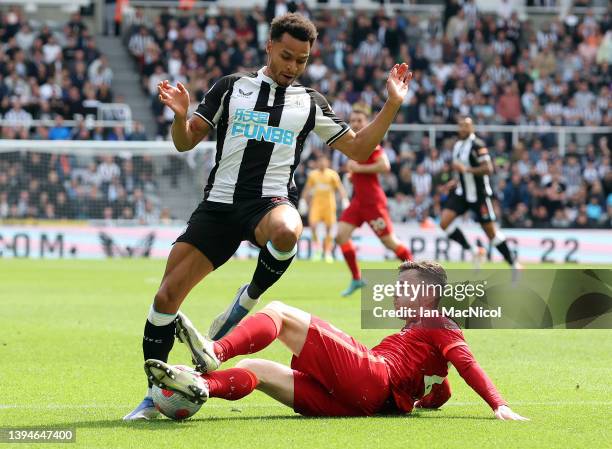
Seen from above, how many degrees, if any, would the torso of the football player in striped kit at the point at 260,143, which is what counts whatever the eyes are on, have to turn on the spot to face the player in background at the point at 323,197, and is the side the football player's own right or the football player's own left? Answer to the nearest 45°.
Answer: approximately 180°

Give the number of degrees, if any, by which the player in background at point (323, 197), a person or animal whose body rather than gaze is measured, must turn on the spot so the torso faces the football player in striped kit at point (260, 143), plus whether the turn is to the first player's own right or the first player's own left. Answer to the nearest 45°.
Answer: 0° — they already face them

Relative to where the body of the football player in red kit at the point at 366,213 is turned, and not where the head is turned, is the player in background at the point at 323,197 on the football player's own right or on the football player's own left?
on the football player's own right

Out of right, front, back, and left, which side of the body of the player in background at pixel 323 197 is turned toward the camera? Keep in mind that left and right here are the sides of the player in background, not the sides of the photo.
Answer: front

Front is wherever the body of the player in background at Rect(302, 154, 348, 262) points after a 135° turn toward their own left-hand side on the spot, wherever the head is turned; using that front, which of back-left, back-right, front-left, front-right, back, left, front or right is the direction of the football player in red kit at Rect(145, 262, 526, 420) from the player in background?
back-right

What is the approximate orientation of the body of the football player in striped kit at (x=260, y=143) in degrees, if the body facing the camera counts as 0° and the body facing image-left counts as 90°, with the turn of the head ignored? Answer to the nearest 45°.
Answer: approximately 0°

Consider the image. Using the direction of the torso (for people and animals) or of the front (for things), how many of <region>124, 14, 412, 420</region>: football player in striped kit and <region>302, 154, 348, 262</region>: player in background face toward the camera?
2

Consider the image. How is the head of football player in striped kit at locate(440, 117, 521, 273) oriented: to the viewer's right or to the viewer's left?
to the viewer's left

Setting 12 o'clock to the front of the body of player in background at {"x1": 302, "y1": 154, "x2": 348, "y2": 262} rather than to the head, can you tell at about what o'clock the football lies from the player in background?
The football is roughly at 12 o'clock from the player in background.

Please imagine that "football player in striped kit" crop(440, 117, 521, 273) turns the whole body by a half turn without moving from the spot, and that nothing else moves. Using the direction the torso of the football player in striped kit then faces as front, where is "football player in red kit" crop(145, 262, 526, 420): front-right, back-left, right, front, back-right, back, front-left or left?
back-right
